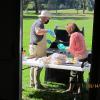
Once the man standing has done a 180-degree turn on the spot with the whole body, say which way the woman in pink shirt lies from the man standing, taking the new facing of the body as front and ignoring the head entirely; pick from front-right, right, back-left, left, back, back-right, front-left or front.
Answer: back

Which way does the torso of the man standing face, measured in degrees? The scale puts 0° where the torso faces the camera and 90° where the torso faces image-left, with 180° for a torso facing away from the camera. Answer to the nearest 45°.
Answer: approximately 270°
